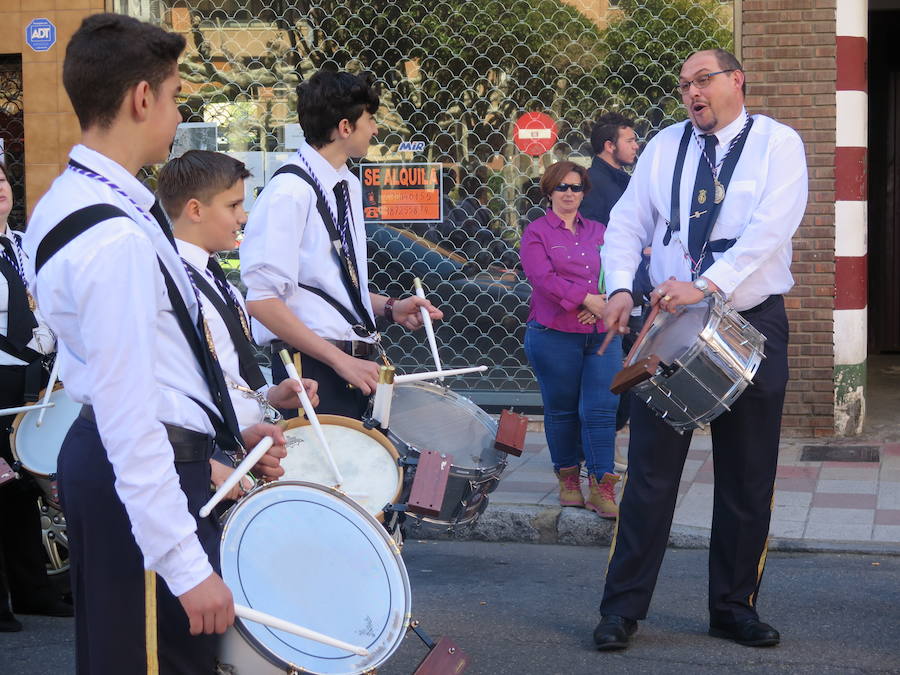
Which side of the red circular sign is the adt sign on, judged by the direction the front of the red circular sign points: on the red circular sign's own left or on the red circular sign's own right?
on the red circular sign's own right

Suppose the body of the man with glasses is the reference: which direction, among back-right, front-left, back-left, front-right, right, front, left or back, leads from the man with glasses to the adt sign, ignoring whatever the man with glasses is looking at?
right

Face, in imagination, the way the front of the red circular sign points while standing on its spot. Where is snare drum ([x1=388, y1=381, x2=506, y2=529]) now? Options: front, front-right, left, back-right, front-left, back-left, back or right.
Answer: front

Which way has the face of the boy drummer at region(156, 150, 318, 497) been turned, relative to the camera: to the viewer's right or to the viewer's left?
to the viewer's right

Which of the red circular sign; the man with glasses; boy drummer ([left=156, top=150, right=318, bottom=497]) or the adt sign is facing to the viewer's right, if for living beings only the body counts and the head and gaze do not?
the boy drummer

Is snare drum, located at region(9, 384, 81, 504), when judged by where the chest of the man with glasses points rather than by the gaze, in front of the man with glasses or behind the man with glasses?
in front

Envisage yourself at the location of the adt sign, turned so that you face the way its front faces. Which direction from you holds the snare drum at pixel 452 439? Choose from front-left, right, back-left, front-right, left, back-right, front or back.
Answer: front

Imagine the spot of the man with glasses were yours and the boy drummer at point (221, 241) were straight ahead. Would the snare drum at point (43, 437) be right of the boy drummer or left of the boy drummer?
right

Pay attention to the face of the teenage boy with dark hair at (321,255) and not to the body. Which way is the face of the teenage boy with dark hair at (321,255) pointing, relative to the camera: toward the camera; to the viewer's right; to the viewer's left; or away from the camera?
to the viewer's right

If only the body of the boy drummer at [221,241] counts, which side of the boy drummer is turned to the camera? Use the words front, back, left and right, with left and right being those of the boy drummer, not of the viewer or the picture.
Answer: right

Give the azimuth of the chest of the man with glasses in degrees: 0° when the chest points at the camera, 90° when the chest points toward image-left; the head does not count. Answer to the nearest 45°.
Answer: approximately 45°

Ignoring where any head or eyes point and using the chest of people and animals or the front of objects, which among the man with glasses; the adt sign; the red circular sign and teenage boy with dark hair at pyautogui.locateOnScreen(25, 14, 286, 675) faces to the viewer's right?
the teenage boy with dark hair

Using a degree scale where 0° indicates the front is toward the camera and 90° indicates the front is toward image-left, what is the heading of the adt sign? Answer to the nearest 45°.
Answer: approximately 0°

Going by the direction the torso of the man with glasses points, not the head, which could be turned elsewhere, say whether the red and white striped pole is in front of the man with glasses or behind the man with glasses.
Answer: behind

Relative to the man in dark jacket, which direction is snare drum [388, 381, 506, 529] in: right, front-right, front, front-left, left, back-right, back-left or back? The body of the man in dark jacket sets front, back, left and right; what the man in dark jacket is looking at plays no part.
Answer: right
